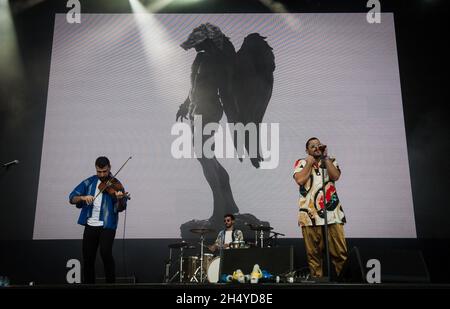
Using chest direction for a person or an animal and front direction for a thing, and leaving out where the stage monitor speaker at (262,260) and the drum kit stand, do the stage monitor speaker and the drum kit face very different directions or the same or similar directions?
very different directions

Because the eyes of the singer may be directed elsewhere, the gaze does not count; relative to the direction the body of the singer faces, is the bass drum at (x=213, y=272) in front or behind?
behind

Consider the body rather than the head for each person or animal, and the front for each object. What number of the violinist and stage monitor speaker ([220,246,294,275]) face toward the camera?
1

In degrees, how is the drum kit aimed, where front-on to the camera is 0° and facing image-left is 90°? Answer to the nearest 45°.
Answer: approximately 0°

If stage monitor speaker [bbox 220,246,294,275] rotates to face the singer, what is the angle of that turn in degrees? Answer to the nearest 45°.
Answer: approximately 45° to its right

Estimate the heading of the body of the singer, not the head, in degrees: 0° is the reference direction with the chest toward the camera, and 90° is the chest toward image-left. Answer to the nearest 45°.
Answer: approximately 0°

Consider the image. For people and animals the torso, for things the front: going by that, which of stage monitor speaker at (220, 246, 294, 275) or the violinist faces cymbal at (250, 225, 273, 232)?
the stage monitor speaker

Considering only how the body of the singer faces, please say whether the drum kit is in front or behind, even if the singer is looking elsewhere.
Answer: behind

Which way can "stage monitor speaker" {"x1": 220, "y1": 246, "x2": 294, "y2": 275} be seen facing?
away from the camera

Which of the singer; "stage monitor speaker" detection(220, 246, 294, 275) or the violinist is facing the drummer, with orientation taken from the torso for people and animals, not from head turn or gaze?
the stage monitor speaker

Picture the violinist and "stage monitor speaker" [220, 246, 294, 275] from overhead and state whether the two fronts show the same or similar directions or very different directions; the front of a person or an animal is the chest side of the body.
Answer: very different directions

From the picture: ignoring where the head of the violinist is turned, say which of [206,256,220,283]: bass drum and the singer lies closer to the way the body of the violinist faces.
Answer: the singer

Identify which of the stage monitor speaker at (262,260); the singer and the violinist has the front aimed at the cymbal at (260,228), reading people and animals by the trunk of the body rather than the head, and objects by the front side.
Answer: the stage monitor speaker

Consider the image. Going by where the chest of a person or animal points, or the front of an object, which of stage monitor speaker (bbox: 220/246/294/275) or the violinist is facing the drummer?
the stage monitor speaker
